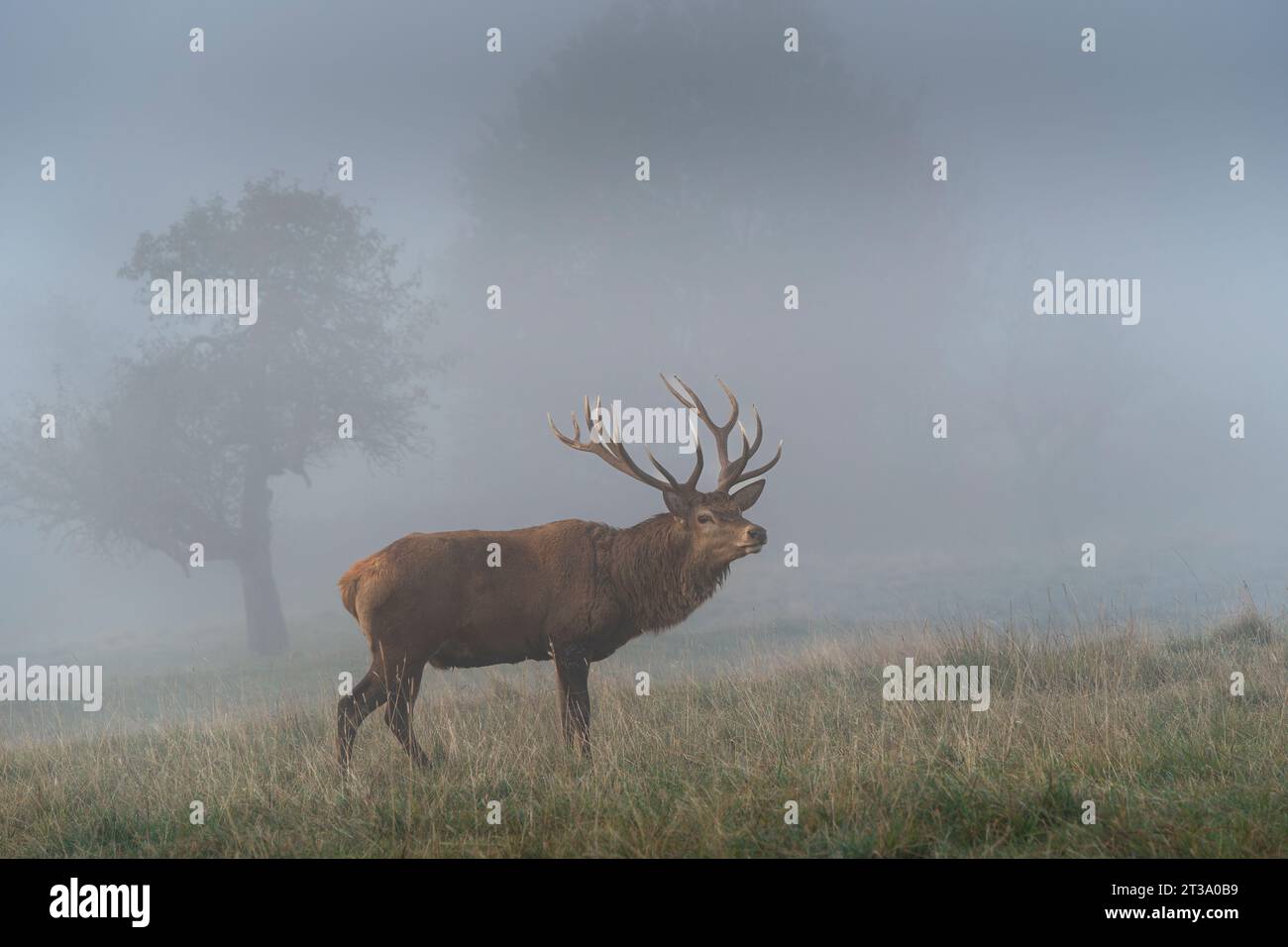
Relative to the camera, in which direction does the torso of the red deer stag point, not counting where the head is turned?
to the viewer's right
